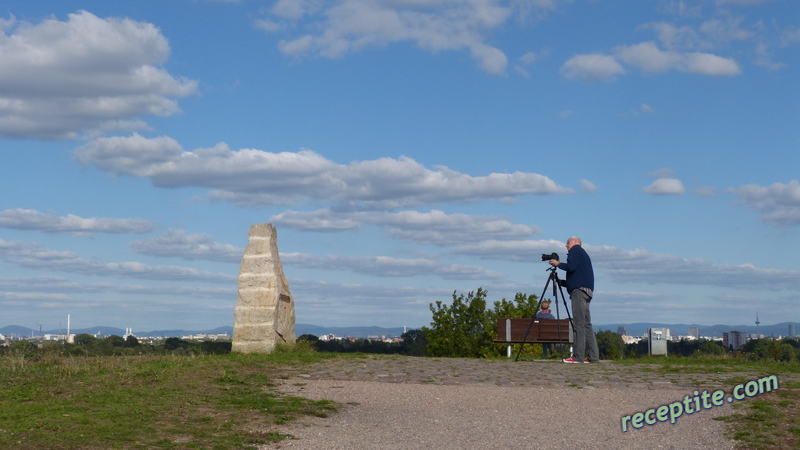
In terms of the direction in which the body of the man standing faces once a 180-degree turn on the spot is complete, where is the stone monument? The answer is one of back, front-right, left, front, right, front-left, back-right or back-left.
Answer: back

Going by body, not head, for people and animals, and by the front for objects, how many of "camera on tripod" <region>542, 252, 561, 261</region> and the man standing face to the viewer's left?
2

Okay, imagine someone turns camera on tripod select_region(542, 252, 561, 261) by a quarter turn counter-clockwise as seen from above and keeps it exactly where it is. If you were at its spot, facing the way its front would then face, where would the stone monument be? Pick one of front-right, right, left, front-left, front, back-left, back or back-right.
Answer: right

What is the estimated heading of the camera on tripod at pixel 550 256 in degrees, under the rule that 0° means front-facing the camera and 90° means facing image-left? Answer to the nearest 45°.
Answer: approximately 90°

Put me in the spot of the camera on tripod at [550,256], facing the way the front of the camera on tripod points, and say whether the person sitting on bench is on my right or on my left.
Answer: on my right

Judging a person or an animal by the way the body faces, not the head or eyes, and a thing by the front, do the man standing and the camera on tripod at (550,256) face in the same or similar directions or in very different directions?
same or similar directions

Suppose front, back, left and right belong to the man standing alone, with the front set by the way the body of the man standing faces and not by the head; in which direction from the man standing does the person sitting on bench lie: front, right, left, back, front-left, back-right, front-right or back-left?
right

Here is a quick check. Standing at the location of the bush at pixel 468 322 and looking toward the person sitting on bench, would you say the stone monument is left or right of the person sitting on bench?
right

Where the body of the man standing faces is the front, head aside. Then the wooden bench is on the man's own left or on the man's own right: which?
on the man's own right

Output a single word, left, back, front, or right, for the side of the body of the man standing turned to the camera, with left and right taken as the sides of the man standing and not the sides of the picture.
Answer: left
